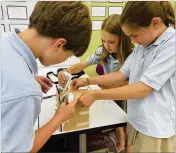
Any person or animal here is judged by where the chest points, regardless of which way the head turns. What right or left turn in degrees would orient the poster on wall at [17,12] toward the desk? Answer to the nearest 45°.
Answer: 0° — it already faces it

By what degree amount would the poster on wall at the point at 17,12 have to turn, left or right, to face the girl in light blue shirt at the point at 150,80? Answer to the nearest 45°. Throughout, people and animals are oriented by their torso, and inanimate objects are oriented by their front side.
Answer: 0° — it already faces them

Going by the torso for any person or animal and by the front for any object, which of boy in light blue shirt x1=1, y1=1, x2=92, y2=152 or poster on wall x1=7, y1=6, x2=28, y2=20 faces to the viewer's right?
the boy in light blue shirt

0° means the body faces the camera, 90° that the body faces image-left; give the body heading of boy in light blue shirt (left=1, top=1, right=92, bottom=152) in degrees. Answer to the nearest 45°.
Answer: approximately 270°

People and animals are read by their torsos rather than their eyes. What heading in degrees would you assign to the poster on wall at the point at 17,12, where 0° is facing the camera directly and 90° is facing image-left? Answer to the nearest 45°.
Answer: approximately 0°

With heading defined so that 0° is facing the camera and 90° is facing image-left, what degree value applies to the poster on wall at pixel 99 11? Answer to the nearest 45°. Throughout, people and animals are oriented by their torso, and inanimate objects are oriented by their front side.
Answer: approximately 0°

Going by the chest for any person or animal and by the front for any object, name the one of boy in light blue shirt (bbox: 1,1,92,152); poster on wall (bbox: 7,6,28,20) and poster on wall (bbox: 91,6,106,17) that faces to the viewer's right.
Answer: the boy in light blue shirt
